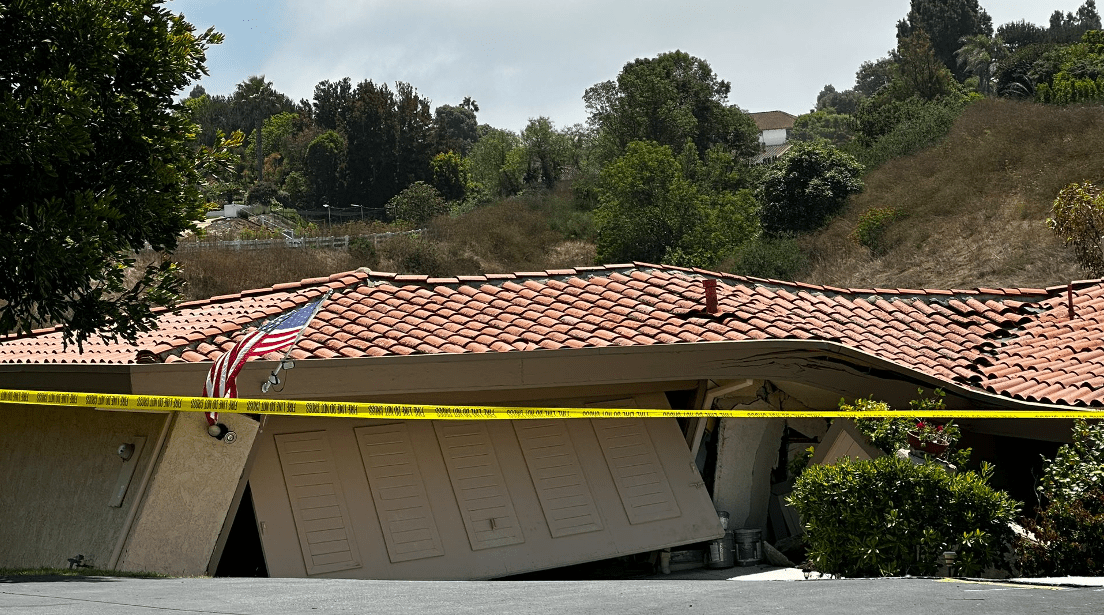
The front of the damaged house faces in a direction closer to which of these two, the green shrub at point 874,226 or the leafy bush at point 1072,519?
the leafy bush

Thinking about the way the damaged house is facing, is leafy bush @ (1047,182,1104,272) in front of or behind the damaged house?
behind

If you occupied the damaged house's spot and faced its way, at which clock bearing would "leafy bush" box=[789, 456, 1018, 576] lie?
The leafy bush is roughly at 10 o'clock from the damaged house.

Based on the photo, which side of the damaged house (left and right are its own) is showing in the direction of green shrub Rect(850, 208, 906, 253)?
back

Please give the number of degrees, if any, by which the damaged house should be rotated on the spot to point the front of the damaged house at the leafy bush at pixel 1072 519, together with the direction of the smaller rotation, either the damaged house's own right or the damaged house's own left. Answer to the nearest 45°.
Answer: approximately 45° to the damaged house's own left

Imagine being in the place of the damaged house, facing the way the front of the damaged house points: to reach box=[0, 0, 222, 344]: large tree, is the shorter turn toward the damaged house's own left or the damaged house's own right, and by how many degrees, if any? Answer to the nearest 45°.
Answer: approximately 45° to the damaged house's own right

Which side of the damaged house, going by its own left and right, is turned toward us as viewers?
front

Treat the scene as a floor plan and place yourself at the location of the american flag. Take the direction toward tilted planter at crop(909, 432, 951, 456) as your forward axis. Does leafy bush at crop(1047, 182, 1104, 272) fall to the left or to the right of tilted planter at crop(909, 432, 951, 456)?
left

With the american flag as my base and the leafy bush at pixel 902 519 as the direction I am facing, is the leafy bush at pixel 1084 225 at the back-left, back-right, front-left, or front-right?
front-left
